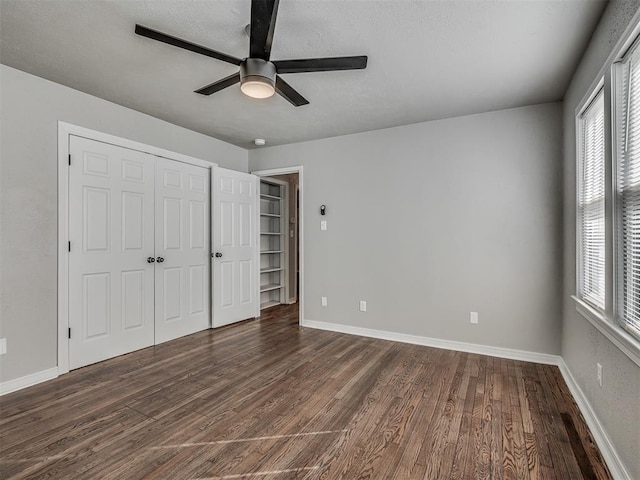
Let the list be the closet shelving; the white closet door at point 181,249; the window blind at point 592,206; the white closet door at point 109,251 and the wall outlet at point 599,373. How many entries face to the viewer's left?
2

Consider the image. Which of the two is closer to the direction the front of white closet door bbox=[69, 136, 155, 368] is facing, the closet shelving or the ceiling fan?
the ceiling fan

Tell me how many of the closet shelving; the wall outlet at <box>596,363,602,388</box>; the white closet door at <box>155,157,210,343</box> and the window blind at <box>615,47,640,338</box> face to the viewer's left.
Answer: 2

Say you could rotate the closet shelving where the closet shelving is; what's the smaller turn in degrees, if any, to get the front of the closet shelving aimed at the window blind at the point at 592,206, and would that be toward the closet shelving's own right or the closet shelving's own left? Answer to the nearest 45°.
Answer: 0° — it already faces it

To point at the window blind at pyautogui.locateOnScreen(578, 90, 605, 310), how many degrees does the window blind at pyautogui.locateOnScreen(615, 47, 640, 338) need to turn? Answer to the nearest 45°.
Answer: approximately 90° to its right

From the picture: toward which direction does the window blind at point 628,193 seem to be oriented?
to the viewer's left

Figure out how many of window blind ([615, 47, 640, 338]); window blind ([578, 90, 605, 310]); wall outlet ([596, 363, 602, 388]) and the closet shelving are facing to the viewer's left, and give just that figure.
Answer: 3

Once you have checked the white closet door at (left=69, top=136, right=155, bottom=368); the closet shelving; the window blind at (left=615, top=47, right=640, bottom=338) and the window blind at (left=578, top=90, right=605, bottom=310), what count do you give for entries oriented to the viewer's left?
2
